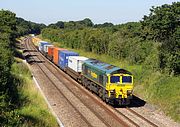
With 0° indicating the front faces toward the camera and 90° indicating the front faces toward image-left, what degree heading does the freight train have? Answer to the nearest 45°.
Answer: approximately 315°
